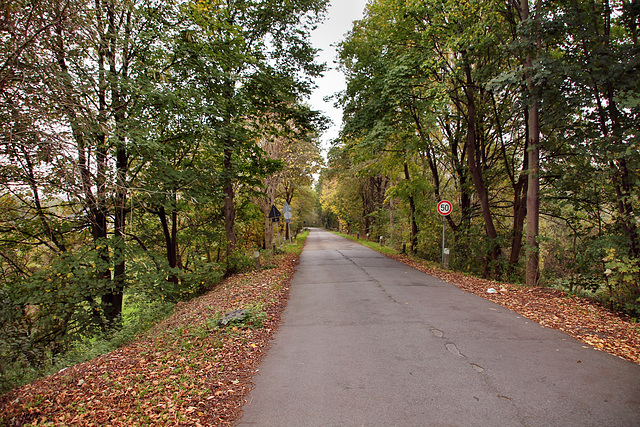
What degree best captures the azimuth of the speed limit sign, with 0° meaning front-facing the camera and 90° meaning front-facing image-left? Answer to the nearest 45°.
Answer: approximately 0°
